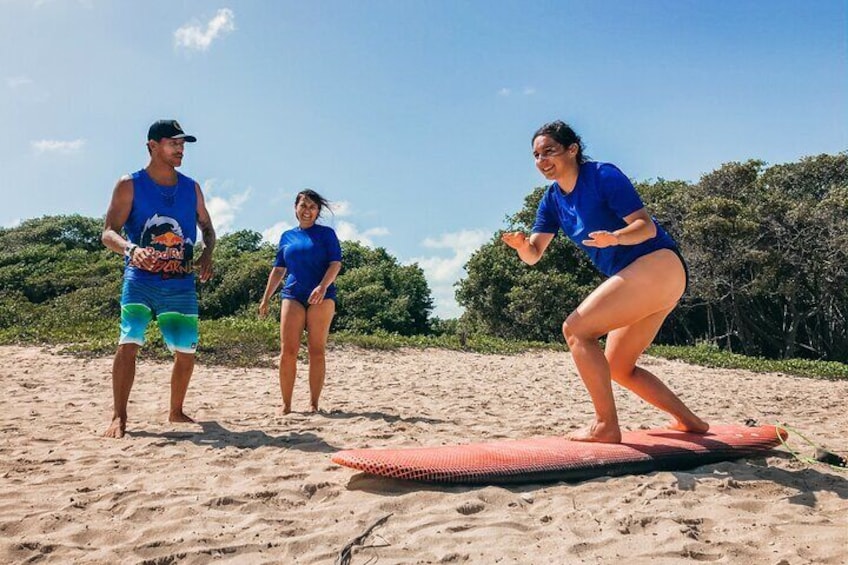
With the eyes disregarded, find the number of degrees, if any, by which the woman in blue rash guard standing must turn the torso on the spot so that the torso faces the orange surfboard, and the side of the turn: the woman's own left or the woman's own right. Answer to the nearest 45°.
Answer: approximately 45° to the woman's own left

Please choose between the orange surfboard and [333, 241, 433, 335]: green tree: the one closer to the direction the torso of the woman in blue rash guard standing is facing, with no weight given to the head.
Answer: the orange surfboard

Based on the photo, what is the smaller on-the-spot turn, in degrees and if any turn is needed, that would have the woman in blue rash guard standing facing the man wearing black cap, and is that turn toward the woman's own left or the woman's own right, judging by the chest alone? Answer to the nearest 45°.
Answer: approximately 45° to the woman's own right

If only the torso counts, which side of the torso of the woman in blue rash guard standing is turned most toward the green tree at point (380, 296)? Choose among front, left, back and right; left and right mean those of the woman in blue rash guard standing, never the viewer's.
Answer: back

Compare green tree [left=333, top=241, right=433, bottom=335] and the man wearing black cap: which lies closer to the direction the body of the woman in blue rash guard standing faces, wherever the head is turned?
the man wearing black cap

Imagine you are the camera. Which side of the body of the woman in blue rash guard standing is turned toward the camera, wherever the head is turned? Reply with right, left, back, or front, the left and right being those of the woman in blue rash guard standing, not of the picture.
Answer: front

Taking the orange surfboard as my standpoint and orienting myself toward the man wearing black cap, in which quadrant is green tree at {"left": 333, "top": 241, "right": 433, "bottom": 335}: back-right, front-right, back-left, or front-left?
front-right

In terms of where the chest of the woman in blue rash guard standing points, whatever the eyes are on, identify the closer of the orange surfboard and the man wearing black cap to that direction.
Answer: the orange surfboard

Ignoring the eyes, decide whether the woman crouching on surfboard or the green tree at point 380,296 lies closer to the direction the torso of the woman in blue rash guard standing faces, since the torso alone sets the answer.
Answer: the woman crouching on surfboard
